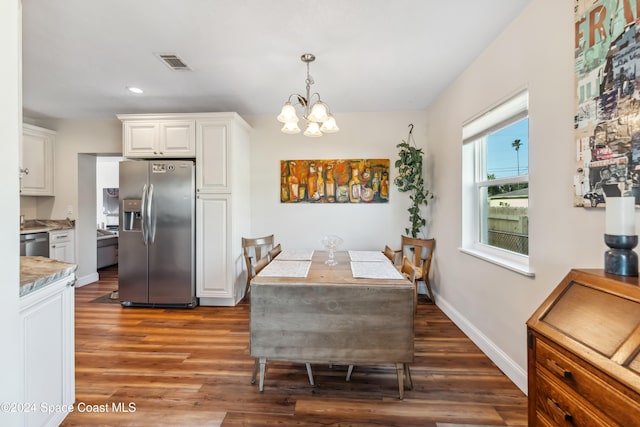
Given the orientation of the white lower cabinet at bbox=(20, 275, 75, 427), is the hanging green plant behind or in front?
in front

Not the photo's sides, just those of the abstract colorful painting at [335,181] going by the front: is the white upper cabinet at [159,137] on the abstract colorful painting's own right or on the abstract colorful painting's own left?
on the abstract colorful painting's own right

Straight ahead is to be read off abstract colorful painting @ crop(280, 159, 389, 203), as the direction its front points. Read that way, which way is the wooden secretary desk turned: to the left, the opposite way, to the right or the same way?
to the right

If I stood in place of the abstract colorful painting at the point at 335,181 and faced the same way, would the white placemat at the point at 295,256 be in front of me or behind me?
in front

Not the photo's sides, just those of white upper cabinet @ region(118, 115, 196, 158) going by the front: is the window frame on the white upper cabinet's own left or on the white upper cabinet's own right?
on the white upper cabinet's own left

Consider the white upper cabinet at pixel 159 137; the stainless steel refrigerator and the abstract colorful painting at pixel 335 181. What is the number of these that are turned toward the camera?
3

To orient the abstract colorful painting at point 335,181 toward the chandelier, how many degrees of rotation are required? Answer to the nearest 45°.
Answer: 0° — it already faces it

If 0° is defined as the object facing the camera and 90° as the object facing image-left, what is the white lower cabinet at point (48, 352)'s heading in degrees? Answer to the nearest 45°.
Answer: approximately 315°

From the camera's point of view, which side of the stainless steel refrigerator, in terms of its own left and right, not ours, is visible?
front

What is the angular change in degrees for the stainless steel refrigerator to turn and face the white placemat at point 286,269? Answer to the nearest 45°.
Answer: approximately 45° to its left

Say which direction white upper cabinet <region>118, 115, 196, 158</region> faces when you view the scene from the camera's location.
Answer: facing the viewer

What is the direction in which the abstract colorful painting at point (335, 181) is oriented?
toward the camera

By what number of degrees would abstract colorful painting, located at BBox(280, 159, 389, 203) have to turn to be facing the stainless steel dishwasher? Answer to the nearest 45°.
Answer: approximately 90° to its right

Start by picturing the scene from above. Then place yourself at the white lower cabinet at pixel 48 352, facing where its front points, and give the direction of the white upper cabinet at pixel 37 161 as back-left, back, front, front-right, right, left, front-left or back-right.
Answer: back-left

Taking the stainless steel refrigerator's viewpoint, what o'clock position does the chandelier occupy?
The chandelier is roughly at 11 o'clock from the stainless steel refrigerator.

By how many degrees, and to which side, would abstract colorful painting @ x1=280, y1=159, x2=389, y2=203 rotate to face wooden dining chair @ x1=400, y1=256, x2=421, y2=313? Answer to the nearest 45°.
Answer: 0° — it already faces it
